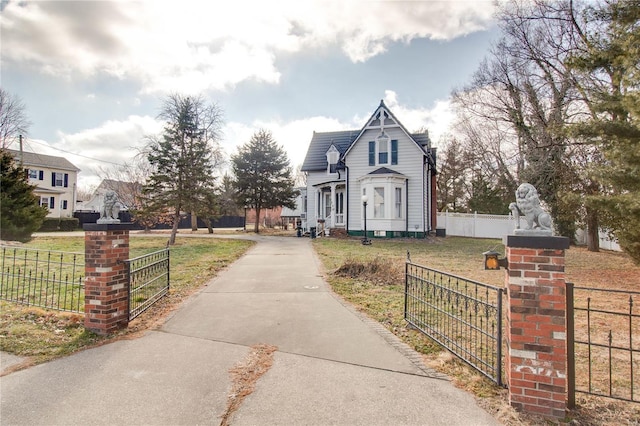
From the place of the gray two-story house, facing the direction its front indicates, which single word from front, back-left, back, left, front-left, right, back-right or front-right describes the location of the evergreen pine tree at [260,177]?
back-right

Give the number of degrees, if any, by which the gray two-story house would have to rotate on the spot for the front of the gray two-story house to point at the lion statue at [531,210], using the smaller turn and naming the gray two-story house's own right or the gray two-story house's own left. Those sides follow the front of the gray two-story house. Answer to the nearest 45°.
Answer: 0° — it already faces it

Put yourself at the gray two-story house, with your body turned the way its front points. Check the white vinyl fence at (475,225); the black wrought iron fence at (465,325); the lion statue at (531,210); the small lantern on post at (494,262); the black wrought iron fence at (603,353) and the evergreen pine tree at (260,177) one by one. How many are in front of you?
4

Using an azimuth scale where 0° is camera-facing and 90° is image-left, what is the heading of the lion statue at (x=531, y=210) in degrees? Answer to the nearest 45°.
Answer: approximately 45°

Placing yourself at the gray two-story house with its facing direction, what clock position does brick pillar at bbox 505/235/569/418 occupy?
The brick pillar is roughly at 12 o'clock from the gray two-story house.

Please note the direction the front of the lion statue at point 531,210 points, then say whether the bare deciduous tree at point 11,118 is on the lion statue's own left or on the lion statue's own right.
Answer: on the lion statue's own right

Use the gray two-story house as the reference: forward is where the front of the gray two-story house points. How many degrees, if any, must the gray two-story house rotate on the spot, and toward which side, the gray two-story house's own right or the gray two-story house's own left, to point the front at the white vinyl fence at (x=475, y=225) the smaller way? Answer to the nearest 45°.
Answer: approximately 135° to the gray two-story house's own left

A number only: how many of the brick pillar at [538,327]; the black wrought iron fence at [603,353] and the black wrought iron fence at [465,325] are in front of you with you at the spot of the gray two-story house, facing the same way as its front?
3

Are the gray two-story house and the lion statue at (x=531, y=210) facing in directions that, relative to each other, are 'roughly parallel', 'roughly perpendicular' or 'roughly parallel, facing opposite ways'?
roughly perpendicular

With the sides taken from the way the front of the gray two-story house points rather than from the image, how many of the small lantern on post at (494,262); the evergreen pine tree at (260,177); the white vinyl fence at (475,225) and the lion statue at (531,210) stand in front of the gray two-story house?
2
